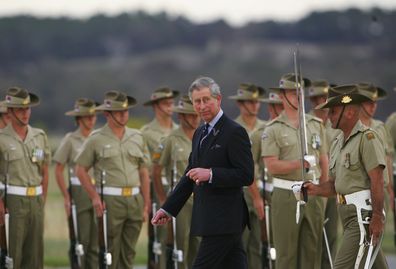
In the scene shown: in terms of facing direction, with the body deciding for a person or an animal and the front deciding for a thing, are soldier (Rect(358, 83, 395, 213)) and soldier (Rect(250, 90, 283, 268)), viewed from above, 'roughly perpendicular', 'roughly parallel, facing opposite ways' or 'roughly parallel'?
roughly parallel

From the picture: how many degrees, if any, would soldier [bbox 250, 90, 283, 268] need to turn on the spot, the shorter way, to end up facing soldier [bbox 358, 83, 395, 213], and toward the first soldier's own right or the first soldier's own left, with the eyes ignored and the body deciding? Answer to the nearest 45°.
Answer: approximately 90° to the first soldier's own left

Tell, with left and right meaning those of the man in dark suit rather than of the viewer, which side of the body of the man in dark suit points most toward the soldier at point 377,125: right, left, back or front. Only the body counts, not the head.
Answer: back

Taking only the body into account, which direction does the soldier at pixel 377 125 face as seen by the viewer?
toward the camera

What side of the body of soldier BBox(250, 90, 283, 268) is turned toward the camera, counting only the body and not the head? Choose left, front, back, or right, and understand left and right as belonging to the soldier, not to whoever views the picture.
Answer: front

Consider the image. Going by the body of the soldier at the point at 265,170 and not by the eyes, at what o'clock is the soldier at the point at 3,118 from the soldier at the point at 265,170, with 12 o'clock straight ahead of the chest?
the soldier at the point at 3,118 is roughly at 3 o'clock from the soldier at the point at 265,170.

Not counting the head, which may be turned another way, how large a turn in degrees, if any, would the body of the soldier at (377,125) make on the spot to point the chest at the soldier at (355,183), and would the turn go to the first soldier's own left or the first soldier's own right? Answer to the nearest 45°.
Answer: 0° — they already face them

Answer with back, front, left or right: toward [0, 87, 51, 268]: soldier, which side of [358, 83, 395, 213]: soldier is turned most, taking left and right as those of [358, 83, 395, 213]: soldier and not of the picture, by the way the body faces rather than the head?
right

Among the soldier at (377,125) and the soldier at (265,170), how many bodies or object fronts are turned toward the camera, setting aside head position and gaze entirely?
2

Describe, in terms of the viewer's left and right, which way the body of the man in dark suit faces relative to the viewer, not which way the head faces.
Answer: facing the viewer and to the left of the viewer
